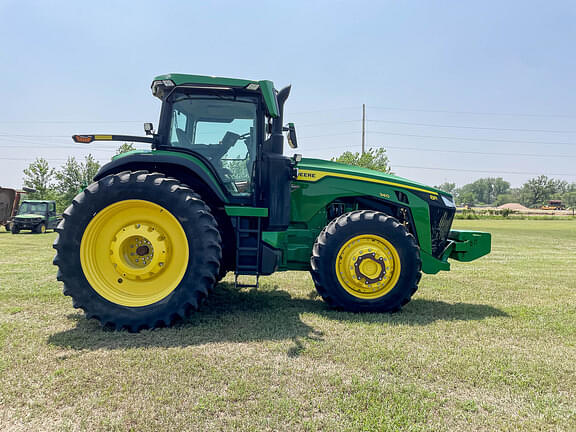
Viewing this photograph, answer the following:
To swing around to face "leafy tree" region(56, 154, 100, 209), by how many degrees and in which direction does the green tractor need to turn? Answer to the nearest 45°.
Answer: approximately 135° to its left

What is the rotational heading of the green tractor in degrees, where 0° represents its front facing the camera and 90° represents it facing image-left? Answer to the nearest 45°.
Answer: approximately 270°
